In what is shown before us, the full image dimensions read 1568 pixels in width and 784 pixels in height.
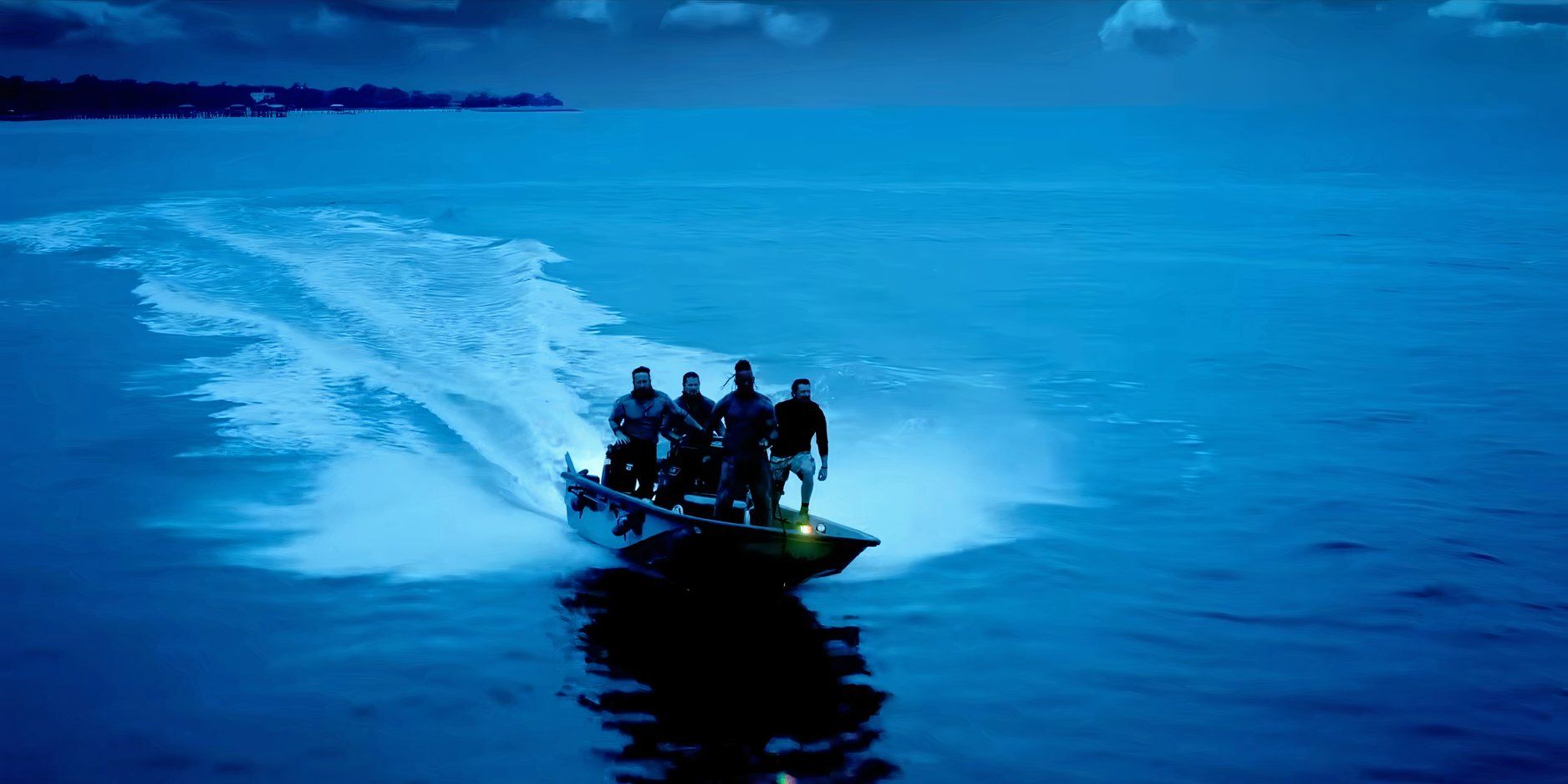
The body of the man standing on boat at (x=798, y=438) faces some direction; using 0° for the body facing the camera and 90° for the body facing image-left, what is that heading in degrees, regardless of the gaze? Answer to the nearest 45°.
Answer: approximately 0°

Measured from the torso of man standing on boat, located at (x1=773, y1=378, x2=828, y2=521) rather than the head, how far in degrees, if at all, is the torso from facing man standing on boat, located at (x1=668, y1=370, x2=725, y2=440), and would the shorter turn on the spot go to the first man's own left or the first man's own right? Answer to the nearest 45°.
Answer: approximately 135° to the first man's own right

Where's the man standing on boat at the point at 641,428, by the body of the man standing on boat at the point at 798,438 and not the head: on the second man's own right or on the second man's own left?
on the second man's own right

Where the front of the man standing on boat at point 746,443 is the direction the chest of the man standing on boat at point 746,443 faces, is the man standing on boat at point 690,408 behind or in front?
behind

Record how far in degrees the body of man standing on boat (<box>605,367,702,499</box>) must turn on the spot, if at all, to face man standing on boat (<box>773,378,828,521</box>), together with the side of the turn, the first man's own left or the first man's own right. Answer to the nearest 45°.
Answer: approximately 45° to the first man's own left

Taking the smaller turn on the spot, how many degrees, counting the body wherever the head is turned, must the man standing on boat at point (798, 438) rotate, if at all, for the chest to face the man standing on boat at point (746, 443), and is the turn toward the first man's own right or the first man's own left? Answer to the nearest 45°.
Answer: approximately 45° to the first man's own right
